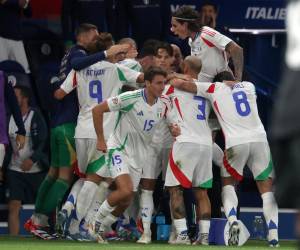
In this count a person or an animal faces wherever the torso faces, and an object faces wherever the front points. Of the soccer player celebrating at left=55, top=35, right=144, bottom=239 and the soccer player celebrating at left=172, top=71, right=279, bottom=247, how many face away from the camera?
2

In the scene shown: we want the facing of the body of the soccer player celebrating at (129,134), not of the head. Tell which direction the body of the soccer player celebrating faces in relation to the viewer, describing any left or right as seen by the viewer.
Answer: facing the viewer and to the right of the viewer

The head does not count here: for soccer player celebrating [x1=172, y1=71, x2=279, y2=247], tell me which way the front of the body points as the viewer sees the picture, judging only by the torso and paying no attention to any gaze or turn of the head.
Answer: away from the camera

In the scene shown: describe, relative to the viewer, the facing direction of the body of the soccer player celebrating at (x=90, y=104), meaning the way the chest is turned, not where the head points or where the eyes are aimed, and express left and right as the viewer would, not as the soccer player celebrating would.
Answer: facing away from the viewer

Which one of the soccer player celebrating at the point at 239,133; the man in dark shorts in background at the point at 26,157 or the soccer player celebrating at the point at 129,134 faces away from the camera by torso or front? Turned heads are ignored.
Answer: the soccer player celebrating at the point at 239,133

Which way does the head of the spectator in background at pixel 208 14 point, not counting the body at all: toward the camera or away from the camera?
toward the camera

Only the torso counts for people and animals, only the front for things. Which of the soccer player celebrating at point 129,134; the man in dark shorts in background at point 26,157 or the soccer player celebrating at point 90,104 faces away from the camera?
the soccer player celebrating at point 90,104
